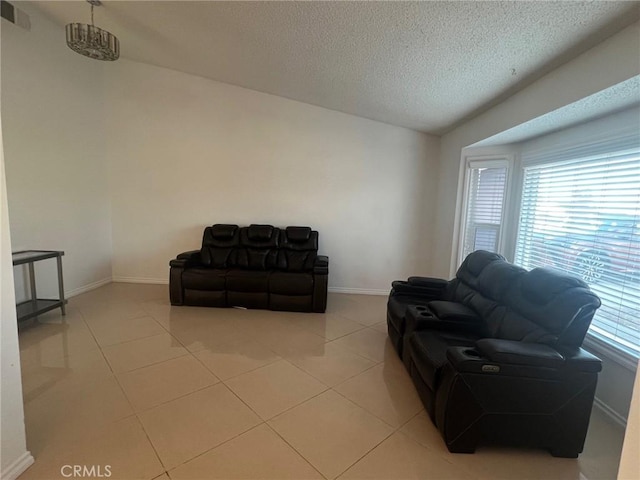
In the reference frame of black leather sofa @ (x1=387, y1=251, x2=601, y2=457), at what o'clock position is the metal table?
The metal table is roughly at 1 o'clock from the black leather sofa.

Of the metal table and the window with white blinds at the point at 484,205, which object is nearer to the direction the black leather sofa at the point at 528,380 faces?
the metal table

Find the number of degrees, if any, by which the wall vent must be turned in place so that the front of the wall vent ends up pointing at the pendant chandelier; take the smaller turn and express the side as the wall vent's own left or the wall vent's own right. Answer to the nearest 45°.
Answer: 0° — it already faces it

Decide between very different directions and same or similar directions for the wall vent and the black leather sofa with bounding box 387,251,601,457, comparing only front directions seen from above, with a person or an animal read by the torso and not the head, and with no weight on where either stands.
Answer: very different directions

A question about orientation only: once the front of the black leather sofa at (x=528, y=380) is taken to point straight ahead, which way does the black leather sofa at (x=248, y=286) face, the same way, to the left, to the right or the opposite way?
to the left

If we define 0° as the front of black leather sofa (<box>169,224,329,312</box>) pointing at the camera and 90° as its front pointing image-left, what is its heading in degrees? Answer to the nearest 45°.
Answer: approximately 0°

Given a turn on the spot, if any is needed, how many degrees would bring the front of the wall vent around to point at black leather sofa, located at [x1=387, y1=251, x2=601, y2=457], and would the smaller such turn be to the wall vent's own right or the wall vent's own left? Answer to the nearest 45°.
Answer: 0° — it already faces it

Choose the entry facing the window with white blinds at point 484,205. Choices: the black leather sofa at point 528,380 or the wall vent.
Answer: the wall vent

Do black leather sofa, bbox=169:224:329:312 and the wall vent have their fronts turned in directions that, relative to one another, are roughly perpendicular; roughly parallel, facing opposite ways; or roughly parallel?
roughly perpendicular

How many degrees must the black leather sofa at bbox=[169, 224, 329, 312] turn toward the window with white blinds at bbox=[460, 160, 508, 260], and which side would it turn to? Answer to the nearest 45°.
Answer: approximately 90° to its left
